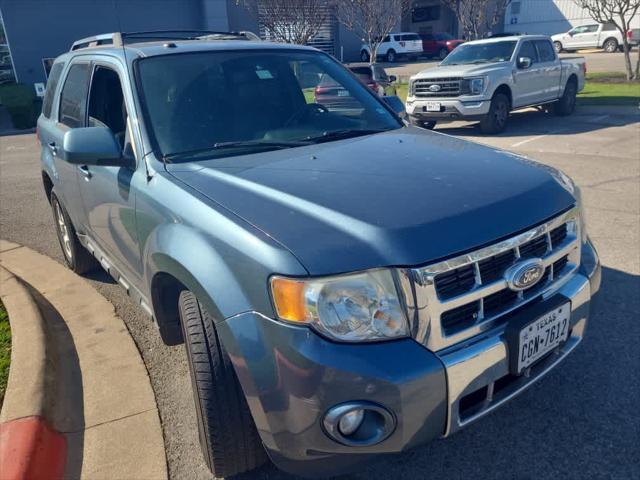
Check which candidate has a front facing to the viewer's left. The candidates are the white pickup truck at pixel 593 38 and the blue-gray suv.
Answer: the white pickup truck

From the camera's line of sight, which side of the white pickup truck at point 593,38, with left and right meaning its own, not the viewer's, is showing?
left

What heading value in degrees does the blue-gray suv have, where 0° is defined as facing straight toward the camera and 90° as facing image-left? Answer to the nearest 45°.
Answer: approximately 315°

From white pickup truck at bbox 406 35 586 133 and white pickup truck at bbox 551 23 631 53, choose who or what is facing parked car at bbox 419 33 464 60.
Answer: the white pickup truck at bbox 551 23 631 53

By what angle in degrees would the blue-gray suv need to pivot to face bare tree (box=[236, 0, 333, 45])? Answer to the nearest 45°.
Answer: approximately 135° to its left

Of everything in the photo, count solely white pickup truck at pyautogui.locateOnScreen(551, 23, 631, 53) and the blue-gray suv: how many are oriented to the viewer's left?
1

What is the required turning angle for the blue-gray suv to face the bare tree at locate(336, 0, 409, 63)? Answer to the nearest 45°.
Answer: approximately 135° to its left

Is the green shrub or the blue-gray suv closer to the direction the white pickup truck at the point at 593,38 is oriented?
the green shrub

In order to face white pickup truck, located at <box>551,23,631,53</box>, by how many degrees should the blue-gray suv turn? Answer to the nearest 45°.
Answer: approximately 90° to its left

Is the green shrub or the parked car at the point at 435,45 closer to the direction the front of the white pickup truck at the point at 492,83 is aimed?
the green shrub

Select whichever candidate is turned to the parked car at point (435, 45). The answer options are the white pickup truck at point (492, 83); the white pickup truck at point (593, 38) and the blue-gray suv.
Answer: the white pickup truck at point (593, 38)
